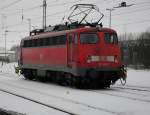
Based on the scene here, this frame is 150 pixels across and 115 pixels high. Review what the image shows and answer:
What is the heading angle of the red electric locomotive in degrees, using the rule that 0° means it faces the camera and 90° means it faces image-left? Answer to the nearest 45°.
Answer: approximately 315°
